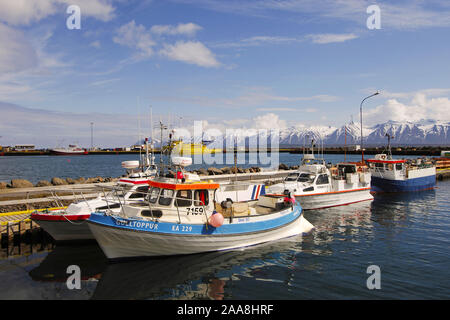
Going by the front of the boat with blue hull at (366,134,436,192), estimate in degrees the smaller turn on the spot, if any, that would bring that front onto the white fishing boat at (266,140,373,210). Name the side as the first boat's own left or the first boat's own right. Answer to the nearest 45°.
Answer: approximately 45° to the first boat's own left
